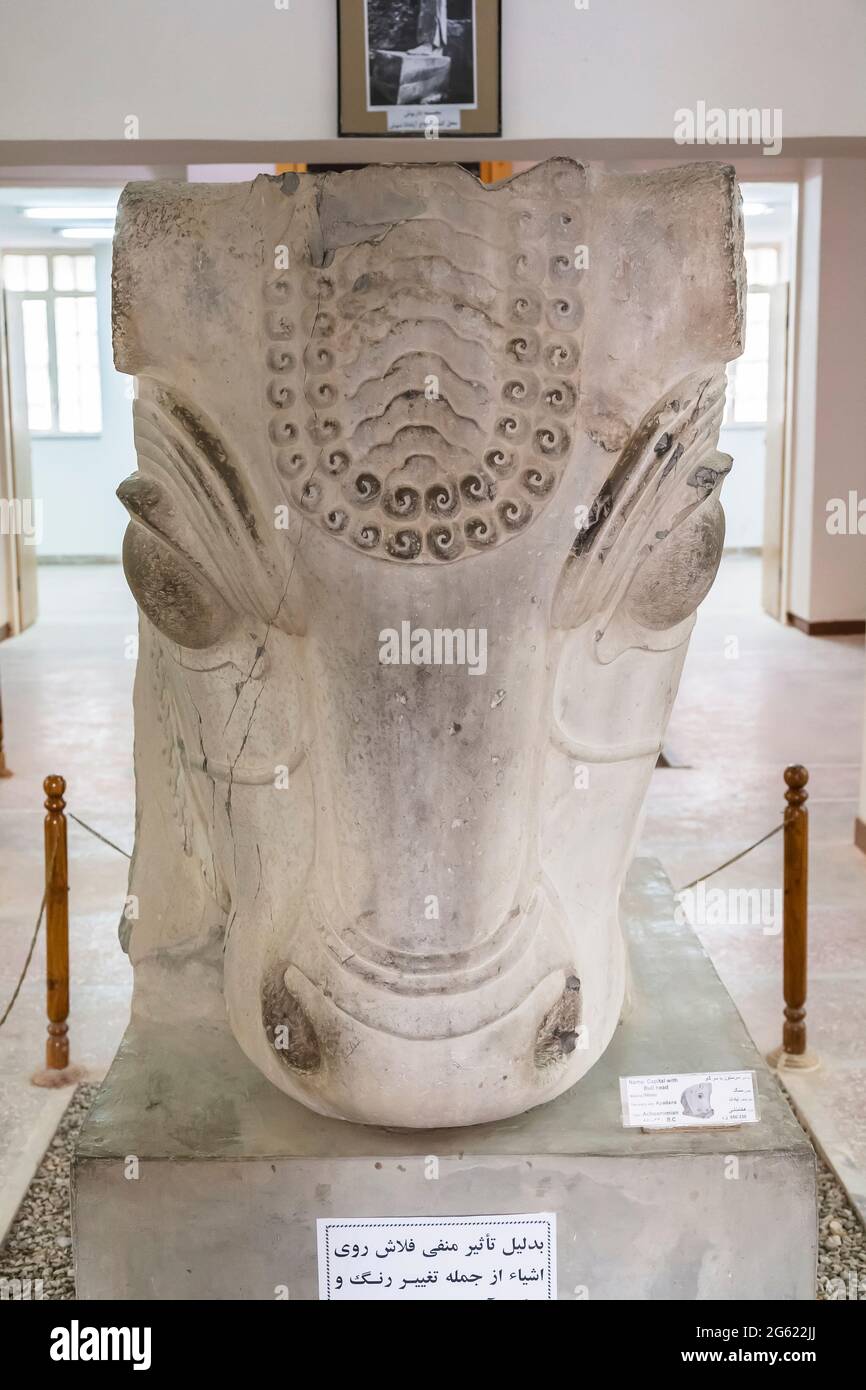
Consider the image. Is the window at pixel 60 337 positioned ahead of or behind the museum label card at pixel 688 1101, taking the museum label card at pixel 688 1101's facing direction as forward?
behind

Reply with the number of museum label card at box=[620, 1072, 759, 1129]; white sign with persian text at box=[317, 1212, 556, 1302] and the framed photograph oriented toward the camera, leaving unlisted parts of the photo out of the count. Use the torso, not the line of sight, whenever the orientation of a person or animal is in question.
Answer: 3

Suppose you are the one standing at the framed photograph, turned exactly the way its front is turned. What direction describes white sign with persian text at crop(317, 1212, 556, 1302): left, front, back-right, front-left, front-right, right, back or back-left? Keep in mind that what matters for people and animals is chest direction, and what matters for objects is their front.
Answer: front

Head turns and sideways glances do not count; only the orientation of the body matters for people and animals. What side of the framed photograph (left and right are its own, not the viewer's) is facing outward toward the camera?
front

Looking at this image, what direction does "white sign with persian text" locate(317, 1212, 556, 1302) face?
toward the camera

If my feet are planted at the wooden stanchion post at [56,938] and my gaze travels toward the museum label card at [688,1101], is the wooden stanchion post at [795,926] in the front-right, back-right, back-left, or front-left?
front-left

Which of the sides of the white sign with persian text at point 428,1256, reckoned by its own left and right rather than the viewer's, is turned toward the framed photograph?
back

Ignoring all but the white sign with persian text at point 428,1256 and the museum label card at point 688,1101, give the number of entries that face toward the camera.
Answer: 2

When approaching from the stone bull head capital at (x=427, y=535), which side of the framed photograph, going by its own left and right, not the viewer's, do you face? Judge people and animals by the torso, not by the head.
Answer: front

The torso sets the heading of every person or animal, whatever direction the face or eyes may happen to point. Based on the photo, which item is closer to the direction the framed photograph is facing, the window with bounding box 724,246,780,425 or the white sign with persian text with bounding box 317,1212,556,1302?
the white sign with persian text
